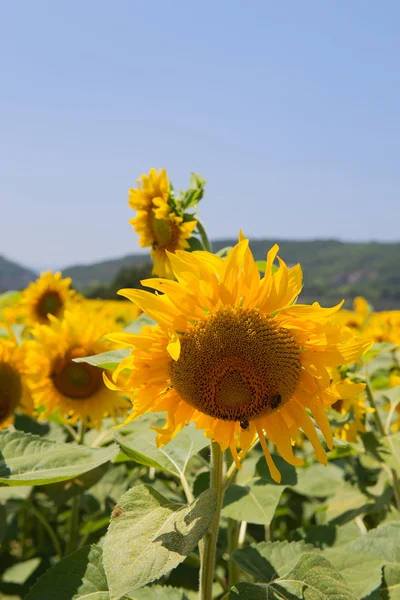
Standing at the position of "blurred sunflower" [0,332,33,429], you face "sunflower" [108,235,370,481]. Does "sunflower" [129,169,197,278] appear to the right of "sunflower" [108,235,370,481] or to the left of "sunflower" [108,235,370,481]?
left

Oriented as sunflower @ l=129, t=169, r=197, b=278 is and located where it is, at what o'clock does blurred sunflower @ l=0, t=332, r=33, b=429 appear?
The blurred sunflower is roughly at 2 o'clock from the sunflower.

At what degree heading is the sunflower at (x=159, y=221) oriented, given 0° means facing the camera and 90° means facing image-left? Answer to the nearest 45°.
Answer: approximately 45°

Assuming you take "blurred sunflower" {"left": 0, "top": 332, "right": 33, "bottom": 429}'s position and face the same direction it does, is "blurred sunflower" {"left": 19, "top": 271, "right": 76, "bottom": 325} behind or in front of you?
behind

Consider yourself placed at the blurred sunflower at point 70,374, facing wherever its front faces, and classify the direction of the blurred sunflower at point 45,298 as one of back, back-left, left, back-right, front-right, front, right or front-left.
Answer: back

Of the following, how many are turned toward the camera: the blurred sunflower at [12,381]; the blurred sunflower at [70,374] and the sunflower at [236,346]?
3

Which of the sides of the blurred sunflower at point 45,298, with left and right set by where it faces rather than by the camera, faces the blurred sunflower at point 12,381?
front

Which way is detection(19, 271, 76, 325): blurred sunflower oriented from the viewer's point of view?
toward the camera

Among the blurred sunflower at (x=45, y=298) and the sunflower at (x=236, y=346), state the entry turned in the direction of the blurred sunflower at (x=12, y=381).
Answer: the blurred sunflower at (x=45, y=298)

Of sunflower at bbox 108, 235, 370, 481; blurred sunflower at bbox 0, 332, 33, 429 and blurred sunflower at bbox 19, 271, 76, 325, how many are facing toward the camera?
3

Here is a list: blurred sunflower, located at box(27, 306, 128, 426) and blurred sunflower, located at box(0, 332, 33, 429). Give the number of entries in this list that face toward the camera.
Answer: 2

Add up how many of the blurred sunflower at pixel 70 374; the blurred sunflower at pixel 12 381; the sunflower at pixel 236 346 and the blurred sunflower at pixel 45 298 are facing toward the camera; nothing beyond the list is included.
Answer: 4
